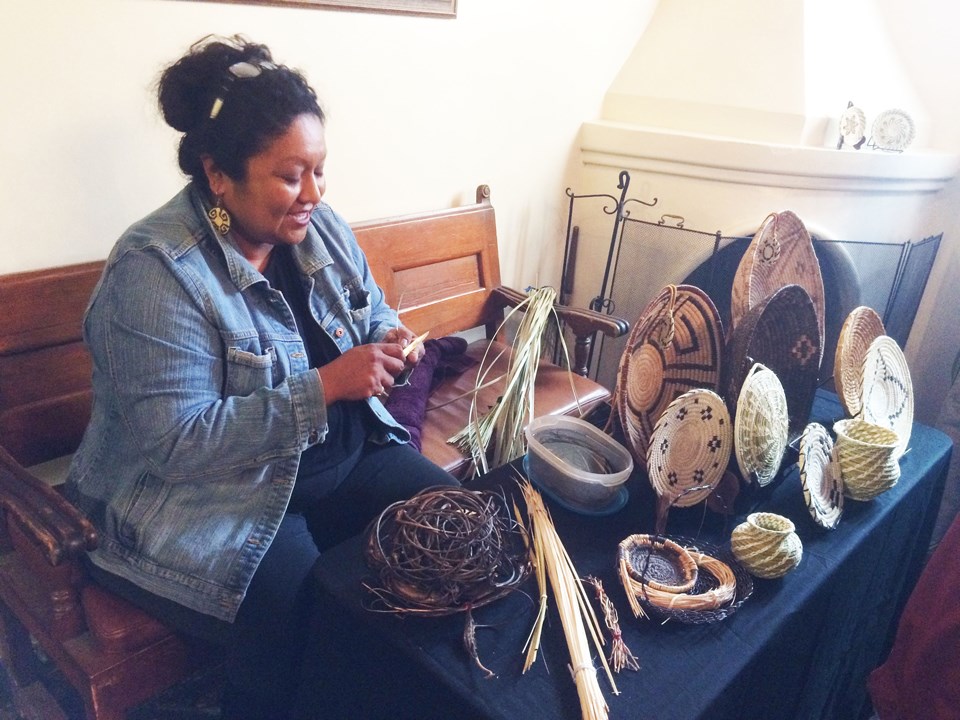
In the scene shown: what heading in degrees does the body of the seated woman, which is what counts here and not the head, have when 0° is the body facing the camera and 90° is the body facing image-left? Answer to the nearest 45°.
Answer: approximately 315°

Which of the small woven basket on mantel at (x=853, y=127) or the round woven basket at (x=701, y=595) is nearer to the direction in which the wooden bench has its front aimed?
the round woven basket

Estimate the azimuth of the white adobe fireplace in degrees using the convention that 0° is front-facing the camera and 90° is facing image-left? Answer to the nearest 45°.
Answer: approximately 45°

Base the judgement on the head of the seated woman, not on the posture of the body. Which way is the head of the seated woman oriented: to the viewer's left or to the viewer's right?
to the viewer's right

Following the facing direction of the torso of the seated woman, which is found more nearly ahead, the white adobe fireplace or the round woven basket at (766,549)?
the round woven basket

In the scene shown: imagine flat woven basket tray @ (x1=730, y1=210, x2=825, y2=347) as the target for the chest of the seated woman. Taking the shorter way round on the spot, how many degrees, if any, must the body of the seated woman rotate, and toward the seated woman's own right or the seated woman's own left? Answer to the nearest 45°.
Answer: approximately 45° to the seated woman's own left

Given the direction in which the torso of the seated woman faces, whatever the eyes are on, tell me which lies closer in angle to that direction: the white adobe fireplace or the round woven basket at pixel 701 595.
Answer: the round woven basket

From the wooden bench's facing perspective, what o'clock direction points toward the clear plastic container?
The clear plastic container is roughly at 11 o'clock from the wooden bench.

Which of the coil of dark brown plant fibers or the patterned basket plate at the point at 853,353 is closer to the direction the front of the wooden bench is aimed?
the coil of dark brown plant fibers
